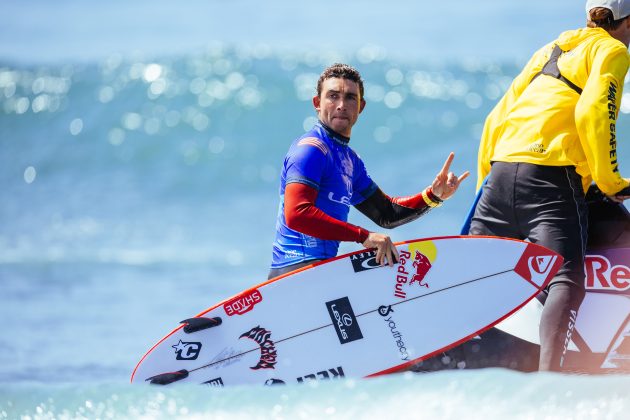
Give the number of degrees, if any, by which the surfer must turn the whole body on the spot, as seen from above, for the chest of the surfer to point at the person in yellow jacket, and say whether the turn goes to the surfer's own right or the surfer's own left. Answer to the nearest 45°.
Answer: approximately 45° to the surfer's own left

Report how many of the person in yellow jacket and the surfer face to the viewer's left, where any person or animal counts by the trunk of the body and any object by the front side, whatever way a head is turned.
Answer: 0

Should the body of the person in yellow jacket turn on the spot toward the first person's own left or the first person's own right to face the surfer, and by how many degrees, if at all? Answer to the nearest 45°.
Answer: approximately 135° to the first person's own left

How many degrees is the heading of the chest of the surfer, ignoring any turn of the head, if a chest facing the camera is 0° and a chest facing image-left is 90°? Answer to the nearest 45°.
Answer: approximately 315°

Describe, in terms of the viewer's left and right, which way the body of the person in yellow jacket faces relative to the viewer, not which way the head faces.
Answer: facing away from the viewer and to the right of the viewer

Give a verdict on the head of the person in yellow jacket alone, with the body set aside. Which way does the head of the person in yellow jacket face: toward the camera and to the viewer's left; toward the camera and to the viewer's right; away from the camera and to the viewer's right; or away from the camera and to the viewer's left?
away from the camera and to the viewer's right
